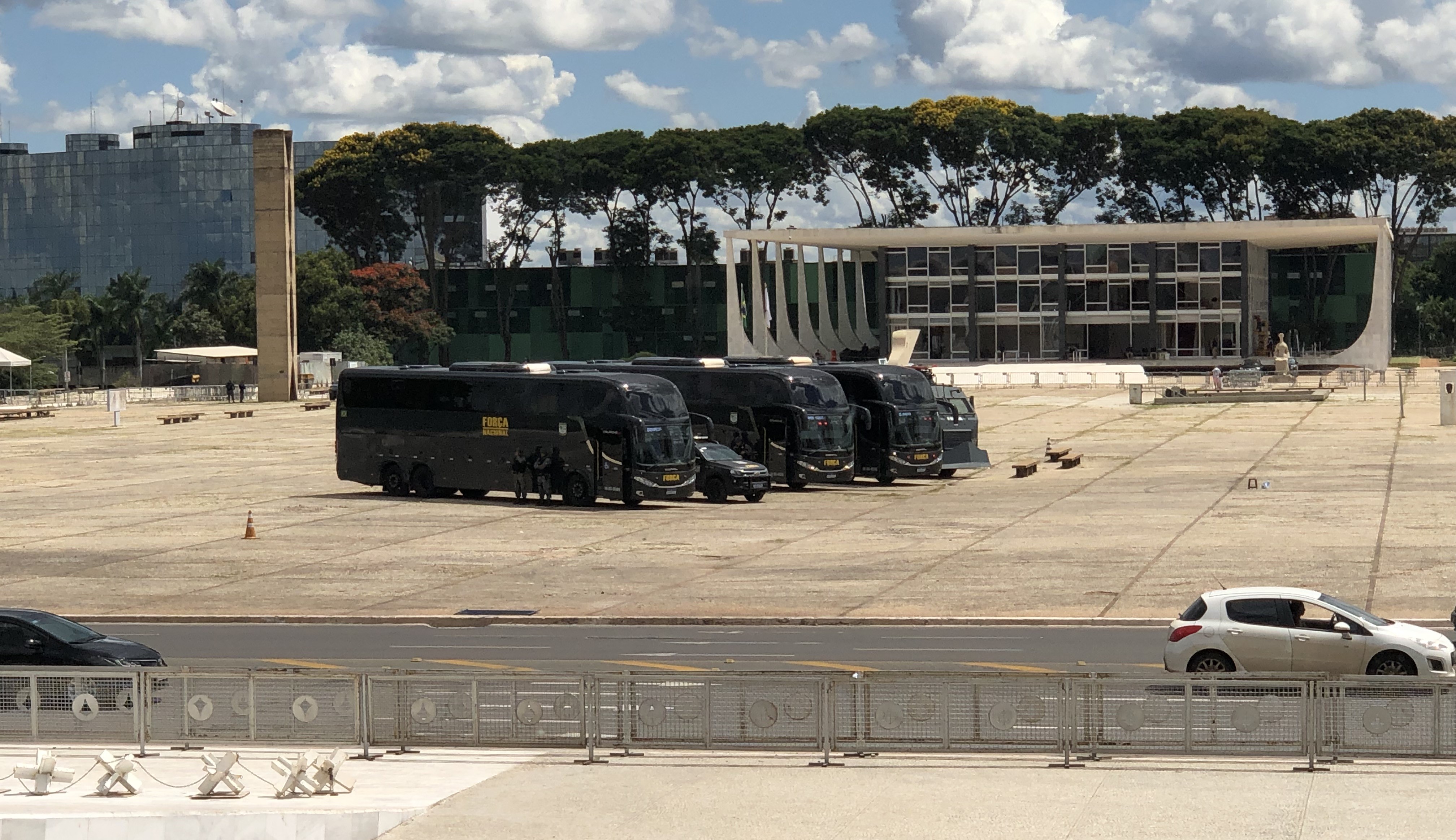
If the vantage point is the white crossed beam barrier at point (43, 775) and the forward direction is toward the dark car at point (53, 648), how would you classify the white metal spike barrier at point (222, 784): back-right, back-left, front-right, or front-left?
back-right

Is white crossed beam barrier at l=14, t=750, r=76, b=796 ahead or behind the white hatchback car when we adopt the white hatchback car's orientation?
behind

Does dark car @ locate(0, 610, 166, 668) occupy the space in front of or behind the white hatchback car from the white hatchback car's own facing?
behind

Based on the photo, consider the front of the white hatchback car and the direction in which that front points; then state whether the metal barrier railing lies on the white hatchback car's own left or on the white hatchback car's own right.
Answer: on the white hatchback car's own right

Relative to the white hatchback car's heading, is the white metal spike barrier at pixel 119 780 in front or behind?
behind

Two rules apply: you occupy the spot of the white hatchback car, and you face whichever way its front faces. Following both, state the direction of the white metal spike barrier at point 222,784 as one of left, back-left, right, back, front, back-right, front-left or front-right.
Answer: back-right

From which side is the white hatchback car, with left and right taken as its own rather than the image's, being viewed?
right
